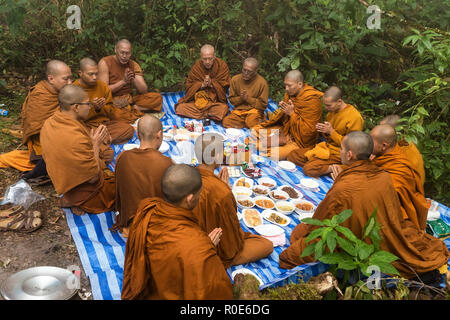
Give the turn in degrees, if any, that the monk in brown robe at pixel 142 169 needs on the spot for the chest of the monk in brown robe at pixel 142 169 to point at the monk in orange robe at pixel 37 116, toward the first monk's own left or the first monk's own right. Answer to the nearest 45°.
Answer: approximately 90° to the first monk's own left

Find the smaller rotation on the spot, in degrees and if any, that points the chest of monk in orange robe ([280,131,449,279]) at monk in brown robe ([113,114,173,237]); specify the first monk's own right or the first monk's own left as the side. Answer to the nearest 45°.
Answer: approximately 45° to the first monk's own left

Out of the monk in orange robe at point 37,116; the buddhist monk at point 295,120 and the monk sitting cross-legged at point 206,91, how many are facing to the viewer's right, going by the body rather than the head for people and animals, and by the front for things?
1

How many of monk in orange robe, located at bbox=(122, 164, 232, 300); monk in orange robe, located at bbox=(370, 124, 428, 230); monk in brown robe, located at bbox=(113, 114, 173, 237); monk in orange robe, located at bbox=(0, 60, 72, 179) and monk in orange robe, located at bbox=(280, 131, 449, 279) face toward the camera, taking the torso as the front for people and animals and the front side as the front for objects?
0

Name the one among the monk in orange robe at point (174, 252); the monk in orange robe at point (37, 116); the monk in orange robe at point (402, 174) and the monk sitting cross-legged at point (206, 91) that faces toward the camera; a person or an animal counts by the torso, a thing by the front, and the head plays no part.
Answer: the monk sitting cross-legged

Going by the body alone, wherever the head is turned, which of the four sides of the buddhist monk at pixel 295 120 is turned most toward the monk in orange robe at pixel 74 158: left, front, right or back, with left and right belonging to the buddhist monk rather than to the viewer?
front

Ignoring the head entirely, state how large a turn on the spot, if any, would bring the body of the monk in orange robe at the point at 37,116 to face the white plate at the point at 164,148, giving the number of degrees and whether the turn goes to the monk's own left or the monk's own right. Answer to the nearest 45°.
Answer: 0° — they already face it

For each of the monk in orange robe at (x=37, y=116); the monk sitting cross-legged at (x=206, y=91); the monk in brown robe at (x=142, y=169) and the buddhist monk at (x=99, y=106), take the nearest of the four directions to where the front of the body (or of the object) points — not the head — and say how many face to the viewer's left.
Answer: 0

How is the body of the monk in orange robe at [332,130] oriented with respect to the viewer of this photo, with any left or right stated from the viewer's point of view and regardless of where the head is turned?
facing the viewer and to the left of the viewer

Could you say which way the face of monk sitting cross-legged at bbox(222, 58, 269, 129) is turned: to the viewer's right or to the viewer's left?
to the viewer's left

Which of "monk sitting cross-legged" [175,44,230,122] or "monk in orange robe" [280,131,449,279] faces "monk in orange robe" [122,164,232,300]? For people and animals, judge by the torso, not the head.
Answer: the monk sitting cross-legged

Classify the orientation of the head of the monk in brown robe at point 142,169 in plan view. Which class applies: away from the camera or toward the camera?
away from the camera

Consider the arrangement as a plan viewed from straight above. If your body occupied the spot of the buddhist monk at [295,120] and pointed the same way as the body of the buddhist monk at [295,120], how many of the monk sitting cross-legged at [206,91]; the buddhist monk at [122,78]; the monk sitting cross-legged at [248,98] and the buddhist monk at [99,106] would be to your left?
0

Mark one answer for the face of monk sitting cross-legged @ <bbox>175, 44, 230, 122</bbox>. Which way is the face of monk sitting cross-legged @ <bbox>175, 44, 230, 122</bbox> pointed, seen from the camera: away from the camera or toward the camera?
toward the camera

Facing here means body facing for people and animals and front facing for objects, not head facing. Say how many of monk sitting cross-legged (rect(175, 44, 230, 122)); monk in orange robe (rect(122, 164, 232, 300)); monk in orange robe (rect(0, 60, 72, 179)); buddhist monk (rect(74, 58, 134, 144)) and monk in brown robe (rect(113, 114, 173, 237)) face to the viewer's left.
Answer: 0

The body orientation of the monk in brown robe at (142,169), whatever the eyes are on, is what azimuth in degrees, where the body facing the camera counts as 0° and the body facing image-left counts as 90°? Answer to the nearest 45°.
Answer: approximately 225°

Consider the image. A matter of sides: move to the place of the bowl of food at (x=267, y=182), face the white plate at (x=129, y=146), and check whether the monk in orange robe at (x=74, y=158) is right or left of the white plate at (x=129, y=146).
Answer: left

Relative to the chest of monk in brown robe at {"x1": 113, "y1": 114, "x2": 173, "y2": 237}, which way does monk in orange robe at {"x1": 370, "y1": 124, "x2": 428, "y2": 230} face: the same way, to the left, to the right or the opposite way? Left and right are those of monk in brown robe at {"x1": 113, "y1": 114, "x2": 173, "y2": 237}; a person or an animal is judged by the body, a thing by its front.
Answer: to the left
